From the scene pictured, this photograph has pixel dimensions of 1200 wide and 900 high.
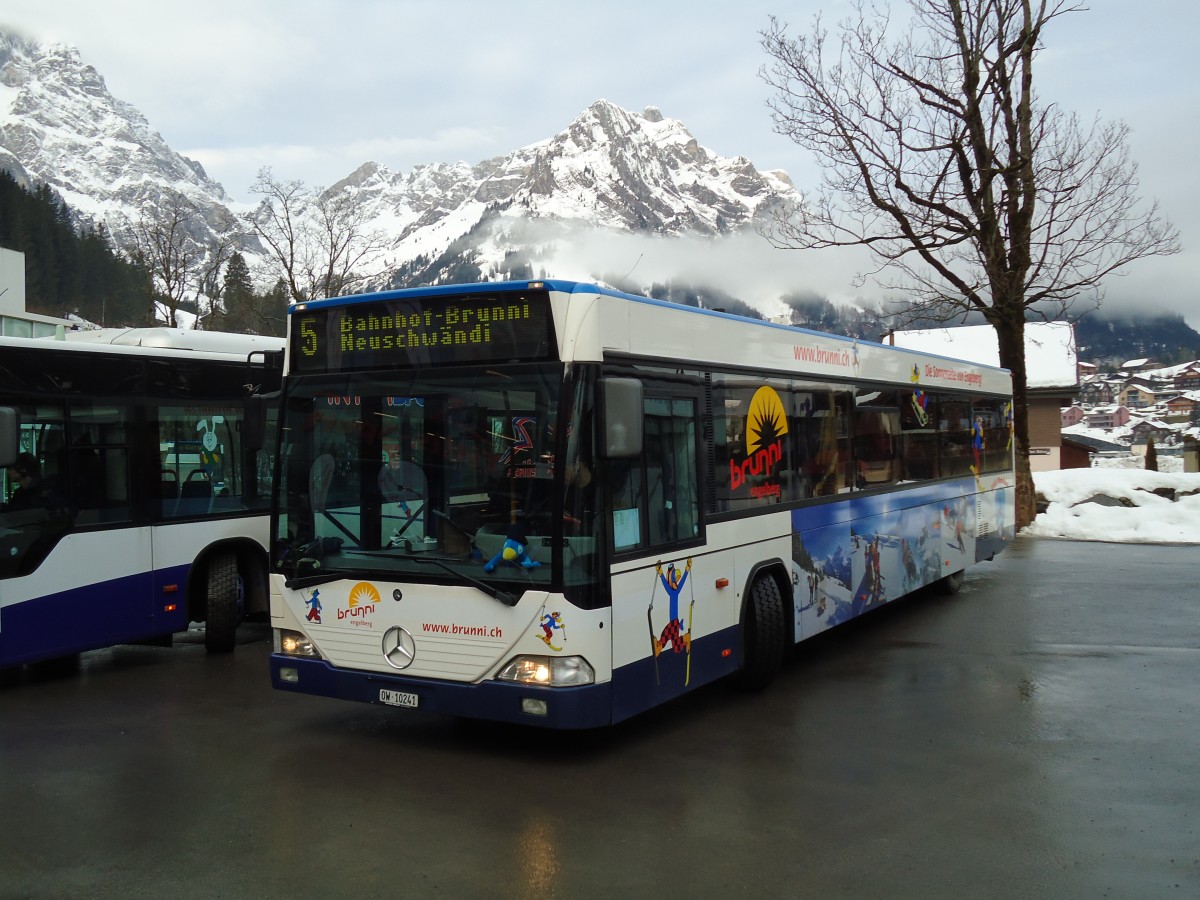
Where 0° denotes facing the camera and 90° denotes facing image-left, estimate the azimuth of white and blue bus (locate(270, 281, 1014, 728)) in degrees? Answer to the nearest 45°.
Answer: approximately 45°

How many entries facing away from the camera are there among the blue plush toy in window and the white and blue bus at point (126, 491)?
0

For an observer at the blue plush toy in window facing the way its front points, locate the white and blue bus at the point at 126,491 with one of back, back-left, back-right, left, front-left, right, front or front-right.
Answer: back-right

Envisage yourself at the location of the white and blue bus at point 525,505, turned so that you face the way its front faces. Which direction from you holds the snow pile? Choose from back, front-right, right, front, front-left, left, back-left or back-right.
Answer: back

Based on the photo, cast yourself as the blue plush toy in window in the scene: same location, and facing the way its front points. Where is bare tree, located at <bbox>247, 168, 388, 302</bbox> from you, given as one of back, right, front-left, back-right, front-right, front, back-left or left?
back

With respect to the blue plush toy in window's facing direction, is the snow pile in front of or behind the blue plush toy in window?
behind

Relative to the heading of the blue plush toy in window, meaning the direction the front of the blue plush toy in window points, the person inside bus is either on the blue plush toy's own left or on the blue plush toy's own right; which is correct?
on the blue plush toy's own right

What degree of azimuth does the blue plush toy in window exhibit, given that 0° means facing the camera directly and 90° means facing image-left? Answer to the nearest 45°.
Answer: approximately 0°

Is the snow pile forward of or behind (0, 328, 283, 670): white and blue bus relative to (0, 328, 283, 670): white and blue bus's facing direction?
behind

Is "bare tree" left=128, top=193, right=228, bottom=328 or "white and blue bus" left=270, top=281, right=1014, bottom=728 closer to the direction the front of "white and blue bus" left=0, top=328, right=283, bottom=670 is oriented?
the white and blue bus

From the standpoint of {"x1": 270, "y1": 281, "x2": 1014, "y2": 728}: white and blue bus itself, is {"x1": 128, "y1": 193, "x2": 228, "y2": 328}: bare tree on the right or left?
on its right

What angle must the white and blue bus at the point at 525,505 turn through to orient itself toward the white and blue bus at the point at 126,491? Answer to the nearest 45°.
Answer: approximately 90° to its right
